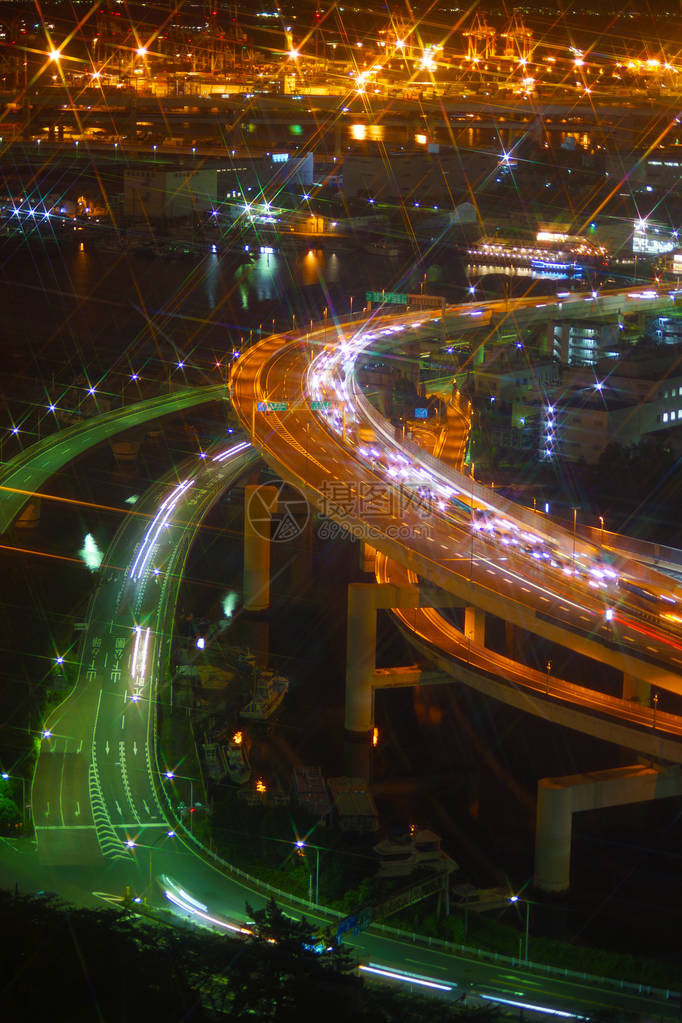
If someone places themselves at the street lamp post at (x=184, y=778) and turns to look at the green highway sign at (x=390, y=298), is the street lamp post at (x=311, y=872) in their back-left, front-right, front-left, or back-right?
back-right

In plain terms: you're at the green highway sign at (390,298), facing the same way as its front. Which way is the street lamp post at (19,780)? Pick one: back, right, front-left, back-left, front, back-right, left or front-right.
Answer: front

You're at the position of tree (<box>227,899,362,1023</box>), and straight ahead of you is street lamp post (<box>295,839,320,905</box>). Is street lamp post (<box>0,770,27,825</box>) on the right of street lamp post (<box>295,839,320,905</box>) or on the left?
left

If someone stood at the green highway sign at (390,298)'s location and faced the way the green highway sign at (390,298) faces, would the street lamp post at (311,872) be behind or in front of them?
in front

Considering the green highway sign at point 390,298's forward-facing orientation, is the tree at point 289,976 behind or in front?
in front

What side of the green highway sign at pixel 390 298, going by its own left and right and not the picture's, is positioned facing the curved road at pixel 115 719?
front

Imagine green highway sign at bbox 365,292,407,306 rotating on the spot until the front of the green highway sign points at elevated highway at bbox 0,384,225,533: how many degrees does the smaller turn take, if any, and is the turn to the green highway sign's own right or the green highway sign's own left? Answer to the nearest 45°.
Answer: approximately 45° to the green highway sign's own right

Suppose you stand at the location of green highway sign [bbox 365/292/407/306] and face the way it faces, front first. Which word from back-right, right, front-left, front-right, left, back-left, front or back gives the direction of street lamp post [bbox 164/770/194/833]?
front

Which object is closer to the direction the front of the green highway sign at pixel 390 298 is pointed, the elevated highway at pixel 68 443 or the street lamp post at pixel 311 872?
the street lamp post

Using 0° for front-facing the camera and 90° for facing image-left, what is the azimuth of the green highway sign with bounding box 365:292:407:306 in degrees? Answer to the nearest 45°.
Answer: approximately 0°
